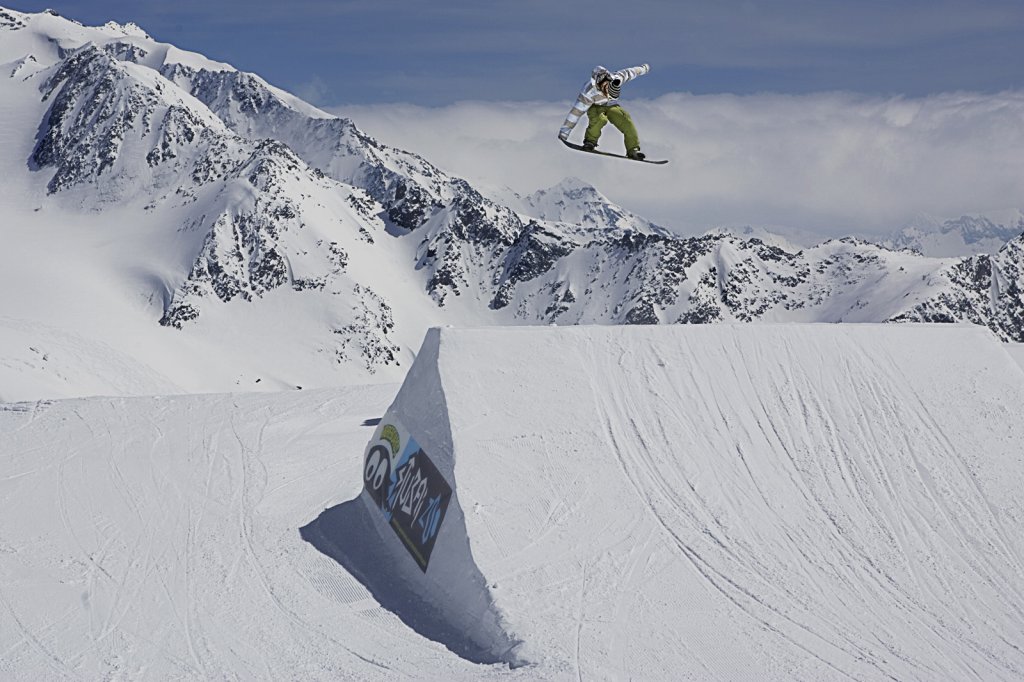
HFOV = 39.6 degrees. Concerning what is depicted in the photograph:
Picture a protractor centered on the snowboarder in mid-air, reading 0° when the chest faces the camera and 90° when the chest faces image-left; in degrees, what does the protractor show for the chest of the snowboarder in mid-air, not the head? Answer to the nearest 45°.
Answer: approximately 0°
